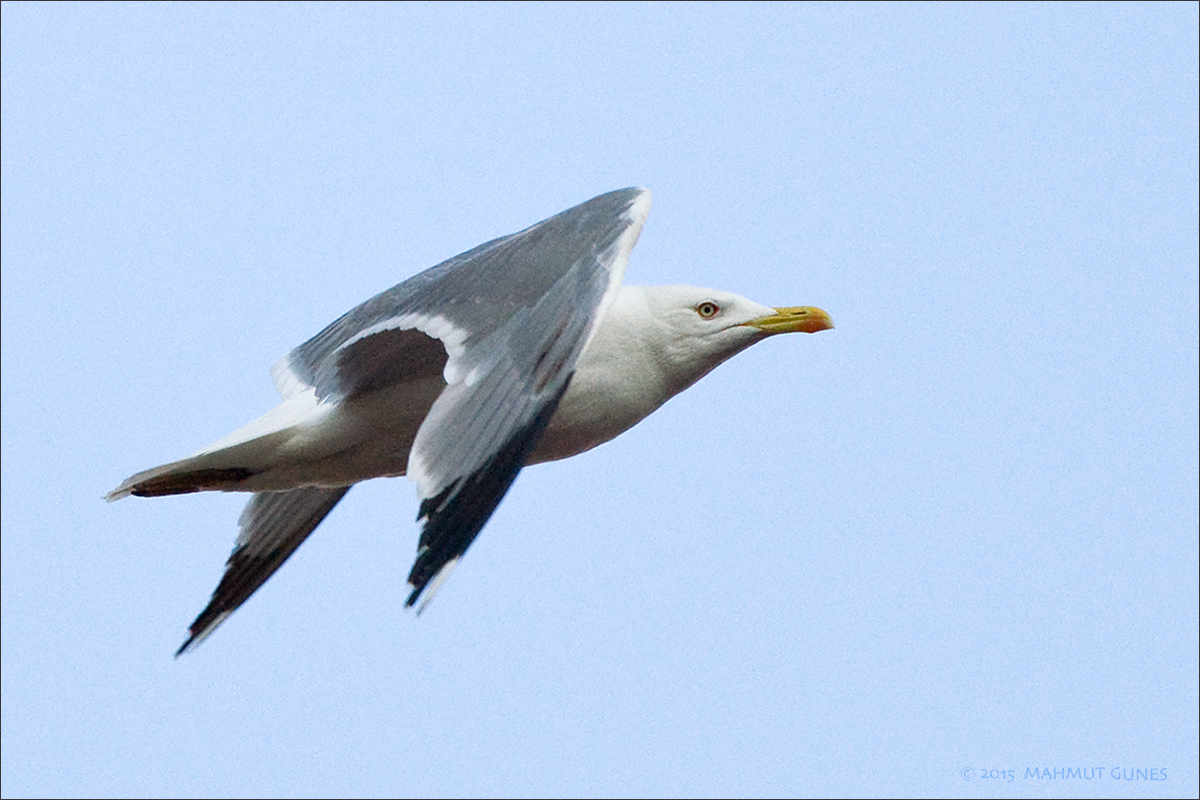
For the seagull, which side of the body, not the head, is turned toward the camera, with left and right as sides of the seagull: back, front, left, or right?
right
